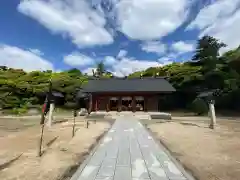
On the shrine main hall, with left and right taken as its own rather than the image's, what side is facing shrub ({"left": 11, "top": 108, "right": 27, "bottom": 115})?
right

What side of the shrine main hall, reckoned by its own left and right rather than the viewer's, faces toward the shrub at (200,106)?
left

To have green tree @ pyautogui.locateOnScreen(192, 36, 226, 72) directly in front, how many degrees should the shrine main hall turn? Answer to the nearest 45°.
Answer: approximately 90° to its left

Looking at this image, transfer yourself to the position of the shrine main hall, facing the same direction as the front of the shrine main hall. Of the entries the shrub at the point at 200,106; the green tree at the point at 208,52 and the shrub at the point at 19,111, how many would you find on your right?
1

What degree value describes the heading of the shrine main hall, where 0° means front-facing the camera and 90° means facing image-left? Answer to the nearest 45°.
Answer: approximately 0°
